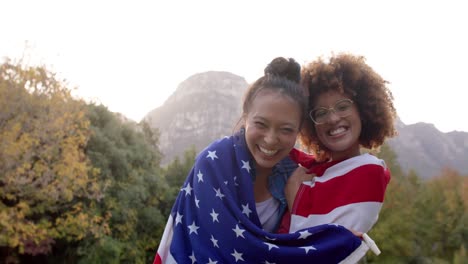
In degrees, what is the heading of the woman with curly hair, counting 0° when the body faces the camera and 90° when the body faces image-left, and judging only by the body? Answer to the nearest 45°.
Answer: approximately 45°

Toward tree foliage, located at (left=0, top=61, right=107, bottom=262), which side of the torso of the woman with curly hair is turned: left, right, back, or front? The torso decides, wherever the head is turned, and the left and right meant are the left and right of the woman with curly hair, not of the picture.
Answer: right

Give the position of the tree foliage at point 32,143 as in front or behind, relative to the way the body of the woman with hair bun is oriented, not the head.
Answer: behind

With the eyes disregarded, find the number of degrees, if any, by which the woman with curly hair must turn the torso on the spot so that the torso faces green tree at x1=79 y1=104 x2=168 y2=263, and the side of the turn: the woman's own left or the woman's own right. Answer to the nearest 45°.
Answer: approximately 90° to the woman's own right
